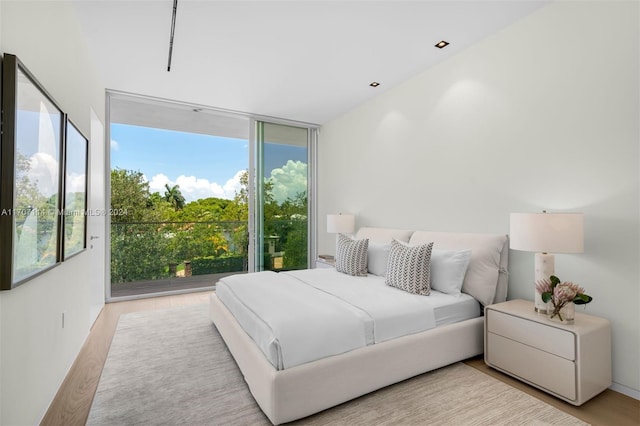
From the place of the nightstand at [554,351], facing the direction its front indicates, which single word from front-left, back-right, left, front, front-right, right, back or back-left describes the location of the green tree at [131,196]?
front-right

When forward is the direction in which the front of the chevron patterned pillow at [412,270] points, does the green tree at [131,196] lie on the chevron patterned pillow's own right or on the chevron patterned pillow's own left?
on the chevron patterned pillow's own right

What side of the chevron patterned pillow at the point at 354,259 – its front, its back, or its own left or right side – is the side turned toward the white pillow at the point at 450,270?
left

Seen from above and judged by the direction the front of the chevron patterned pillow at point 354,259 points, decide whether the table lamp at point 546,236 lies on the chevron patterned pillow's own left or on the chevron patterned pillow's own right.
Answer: on the chevron patterned pillow's own left

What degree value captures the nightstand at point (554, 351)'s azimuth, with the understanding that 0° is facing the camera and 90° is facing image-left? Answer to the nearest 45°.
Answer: approximately 45°

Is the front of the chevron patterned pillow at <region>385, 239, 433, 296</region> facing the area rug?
yes

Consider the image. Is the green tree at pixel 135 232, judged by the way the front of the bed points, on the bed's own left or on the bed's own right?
on the bed's own right

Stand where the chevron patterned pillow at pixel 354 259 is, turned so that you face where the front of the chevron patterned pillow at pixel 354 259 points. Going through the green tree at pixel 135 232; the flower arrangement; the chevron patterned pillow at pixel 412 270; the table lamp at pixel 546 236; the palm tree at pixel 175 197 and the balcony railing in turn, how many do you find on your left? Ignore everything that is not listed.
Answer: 3

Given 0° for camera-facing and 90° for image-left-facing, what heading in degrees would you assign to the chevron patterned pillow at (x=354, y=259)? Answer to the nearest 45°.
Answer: approximately 45°

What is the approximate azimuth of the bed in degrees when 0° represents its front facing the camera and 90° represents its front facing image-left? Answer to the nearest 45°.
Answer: approximately 45°
